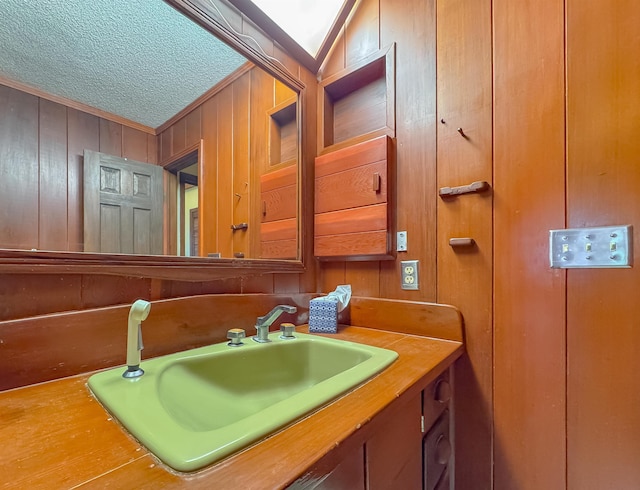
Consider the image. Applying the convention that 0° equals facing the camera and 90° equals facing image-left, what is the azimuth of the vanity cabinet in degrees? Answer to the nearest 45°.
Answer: approximately 315°

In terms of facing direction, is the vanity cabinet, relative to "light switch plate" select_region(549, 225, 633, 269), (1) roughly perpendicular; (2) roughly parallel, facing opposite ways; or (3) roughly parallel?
roughly perpendicular

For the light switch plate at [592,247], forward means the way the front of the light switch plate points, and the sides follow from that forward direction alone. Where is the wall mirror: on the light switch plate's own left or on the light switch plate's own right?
on the light switch plate's own right
